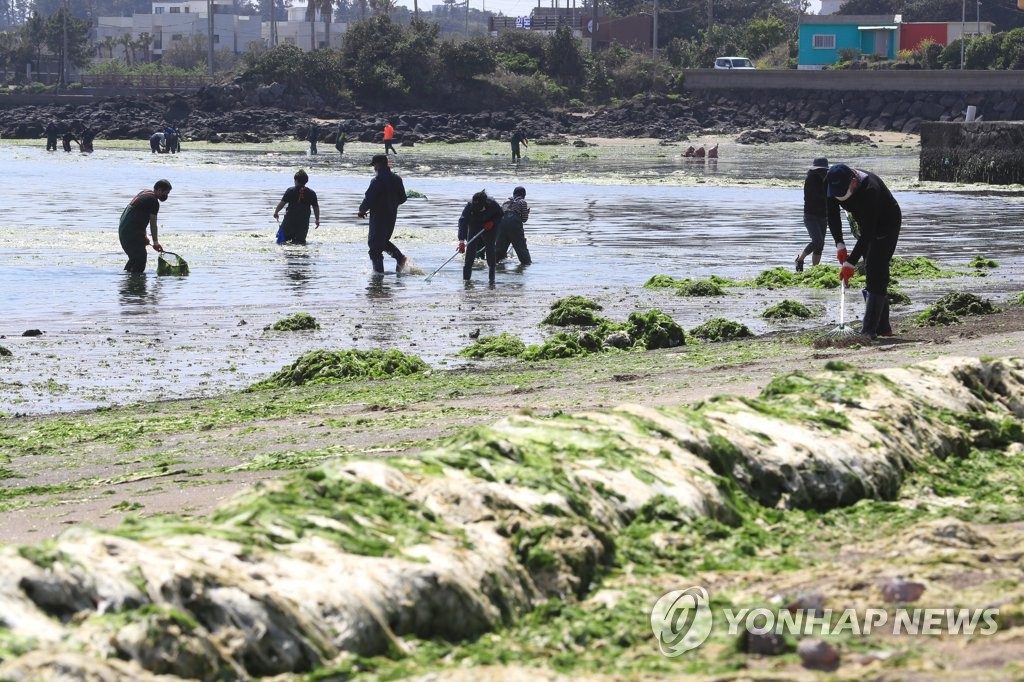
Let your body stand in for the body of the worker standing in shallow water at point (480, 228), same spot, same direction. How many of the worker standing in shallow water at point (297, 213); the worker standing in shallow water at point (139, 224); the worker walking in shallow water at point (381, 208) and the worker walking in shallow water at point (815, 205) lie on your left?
1

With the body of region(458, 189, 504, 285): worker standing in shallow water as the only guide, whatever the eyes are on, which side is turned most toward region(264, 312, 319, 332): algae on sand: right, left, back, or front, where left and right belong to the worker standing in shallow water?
front

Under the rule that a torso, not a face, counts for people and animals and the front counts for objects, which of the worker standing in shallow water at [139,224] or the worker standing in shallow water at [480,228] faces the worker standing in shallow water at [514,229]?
the worker standing in shallow water at [139,224]

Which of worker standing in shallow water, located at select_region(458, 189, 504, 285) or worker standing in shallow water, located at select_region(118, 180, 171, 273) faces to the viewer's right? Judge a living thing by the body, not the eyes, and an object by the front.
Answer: worker standing in shallow water, located at select_region(118, 180, 171, 273)

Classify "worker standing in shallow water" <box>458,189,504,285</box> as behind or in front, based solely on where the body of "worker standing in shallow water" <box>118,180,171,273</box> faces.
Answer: in front

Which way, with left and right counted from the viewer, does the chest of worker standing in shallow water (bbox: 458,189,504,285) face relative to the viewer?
facing the viewer

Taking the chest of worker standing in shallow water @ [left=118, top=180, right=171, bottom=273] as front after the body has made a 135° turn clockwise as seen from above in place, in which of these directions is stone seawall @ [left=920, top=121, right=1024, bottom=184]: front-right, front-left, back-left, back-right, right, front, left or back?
back

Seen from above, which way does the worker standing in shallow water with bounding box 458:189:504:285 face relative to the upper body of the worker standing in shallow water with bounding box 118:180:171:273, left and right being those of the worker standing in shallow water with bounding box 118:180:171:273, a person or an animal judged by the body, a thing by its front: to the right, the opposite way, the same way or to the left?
to the right

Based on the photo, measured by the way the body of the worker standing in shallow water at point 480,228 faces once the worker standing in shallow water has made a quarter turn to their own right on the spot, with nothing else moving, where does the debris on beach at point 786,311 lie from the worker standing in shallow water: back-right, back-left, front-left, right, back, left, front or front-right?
back-left

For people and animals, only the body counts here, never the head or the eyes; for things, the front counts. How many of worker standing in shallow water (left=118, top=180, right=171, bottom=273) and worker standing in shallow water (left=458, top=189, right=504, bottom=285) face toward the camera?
1

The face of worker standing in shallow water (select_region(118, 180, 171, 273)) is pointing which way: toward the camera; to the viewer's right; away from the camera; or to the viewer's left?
to the viewer's right

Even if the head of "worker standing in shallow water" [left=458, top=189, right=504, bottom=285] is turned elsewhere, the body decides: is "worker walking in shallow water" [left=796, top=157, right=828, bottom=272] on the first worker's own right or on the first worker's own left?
on the first worker's own left

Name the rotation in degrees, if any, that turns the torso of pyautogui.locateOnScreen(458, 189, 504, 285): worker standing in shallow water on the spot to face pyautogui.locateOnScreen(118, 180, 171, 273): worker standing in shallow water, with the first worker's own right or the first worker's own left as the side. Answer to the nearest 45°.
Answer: approximately 90° to the first worker's own right

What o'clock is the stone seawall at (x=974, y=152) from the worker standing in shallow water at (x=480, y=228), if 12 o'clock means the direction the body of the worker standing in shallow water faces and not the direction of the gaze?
The stone seawall is roughly at 7 o'clock from the worker standing in shallow water.

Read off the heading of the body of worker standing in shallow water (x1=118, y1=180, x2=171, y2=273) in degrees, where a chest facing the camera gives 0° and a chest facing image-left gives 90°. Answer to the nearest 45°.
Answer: approximately 270°
